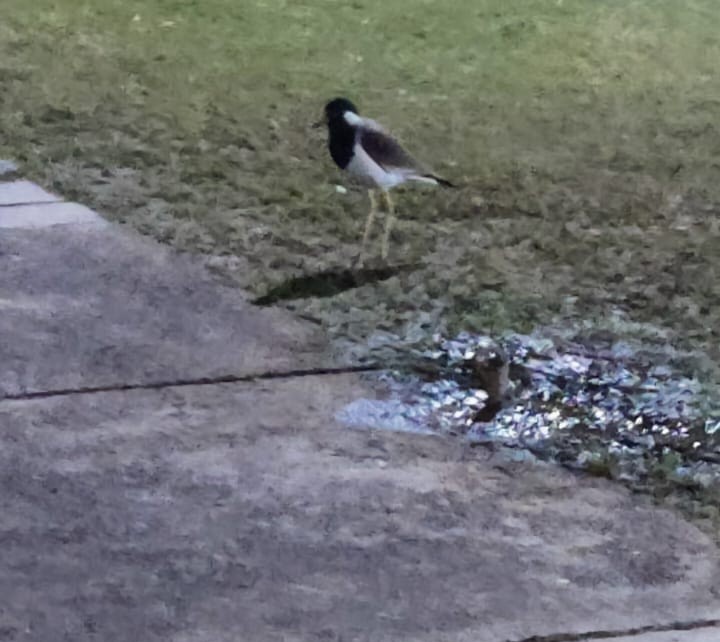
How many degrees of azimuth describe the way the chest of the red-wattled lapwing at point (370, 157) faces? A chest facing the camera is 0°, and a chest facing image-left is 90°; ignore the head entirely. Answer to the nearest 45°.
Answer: approximately 90°
